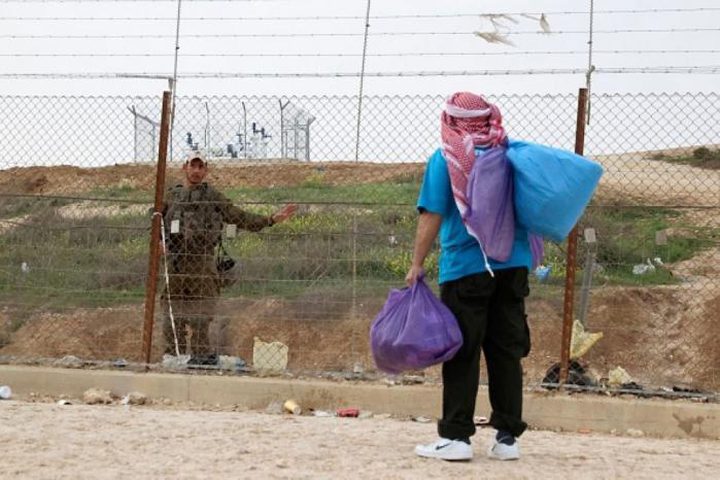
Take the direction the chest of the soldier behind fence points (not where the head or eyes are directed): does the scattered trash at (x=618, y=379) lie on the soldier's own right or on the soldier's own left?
on the soldier's own left

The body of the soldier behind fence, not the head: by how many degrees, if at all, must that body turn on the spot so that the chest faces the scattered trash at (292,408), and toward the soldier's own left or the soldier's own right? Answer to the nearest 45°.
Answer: approximately 45° to the soldier's own left

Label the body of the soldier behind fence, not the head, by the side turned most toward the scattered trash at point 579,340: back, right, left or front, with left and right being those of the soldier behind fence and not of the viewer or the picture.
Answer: left

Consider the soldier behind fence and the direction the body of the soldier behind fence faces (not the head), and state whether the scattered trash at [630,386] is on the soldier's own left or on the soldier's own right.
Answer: on the soldier's own left

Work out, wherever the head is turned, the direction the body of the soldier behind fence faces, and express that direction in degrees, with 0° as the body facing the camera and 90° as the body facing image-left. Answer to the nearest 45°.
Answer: approximately 0°

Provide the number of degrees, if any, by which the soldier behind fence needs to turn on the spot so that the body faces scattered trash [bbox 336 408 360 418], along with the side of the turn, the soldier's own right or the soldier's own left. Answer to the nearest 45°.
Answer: approximately 45° to the soldier's own left

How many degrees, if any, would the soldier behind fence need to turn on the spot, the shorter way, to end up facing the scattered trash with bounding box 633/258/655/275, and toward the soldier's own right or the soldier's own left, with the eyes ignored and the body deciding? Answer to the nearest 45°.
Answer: approximately 90° to the soldier's own left

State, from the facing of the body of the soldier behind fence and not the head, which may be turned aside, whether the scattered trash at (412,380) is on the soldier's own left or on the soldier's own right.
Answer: on the soldier's own left
